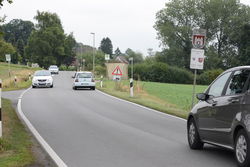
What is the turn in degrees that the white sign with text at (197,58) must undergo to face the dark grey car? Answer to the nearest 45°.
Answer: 0° — it already faces it

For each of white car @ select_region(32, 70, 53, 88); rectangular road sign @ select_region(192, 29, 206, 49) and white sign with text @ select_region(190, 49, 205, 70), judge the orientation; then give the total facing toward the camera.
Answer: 3

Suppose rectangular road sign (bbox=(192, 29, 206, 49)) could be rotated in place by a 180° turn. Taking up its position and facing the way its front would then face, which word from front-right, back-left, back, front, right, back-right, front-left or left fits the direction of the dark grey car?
back

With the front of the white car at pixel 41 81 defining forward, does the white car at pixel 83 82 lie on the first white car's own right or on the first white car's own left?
on the first white car's own left

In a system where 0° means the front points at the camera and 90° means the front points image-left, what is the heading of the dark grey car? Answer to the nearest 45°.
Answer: approximately 135°

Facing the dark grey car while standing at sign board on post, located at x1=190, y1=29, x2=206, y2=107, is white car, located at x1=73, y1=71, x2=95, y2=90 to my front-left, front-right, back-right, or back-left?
back-right
